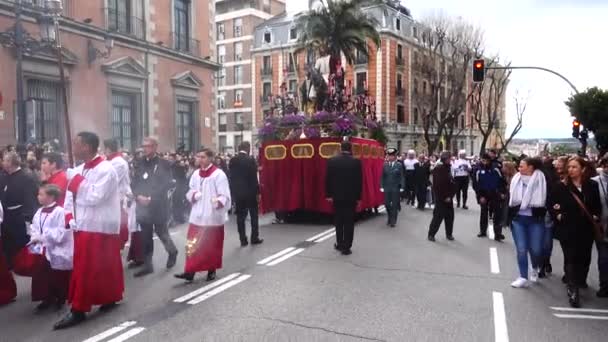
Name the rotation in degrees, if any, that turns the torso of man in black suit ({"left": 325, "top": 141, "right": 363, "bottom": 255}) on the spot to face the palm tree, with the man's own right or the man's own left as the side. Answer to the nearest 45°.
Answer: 0° — they already face it

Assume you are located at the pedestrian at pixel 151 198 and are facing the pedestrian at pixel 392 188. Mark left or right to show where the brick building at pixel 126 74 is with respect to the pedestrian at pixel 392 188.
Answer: left

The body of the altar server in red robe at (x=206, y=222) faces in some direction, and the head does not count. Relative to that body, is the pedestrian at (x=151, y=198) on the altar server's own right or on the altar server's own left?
on the altar server's own right

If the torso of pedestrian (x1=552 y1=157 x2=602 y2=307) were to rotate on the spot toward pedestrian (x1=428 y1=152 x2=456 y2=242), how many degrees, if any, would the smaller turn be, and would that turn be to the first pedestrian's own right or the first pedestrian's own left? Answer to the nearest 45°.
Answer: approximately 135° to the first pedestrian's own right

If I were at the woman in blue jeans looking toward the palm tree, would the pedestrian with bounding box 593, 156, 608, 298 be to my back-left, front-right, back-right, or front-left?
back-right

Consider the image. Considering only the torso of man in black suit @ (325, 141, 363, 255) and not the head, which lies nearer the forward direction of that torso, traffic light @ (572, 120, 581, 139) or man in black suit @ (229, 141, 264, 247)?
the traffic light

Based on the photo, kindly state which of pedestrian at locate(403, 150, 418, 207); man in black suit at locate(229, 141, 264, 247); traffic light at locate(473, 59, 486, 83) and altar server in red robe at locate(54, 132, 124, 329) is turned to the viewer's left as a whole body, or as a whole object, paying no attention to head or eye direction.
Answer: the altar server in red robe

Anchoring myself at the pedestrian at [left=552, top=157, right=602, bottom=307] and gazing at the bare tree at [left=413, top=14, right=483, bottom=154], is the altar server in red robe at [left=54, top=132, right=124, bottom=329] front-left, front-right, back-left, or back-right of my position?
back-left

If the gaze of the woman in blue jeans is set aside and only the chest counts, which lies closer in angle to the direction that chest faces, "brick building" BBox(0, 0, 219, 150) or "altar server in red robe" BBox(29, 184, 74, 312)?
the altar server in red robe
